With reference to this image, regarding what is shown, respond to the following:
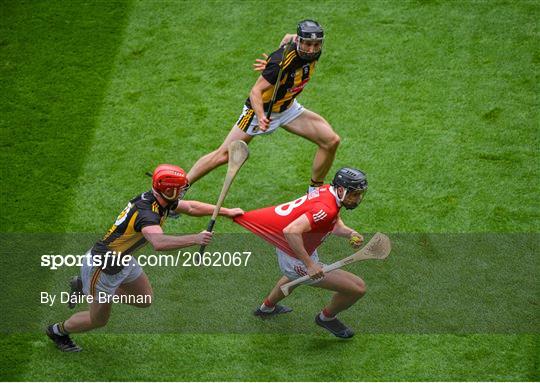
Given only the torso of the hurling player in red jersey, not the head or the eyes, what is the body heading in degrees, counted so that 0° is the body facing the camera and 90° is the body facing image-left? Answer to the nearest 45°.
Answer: approximately 270°
